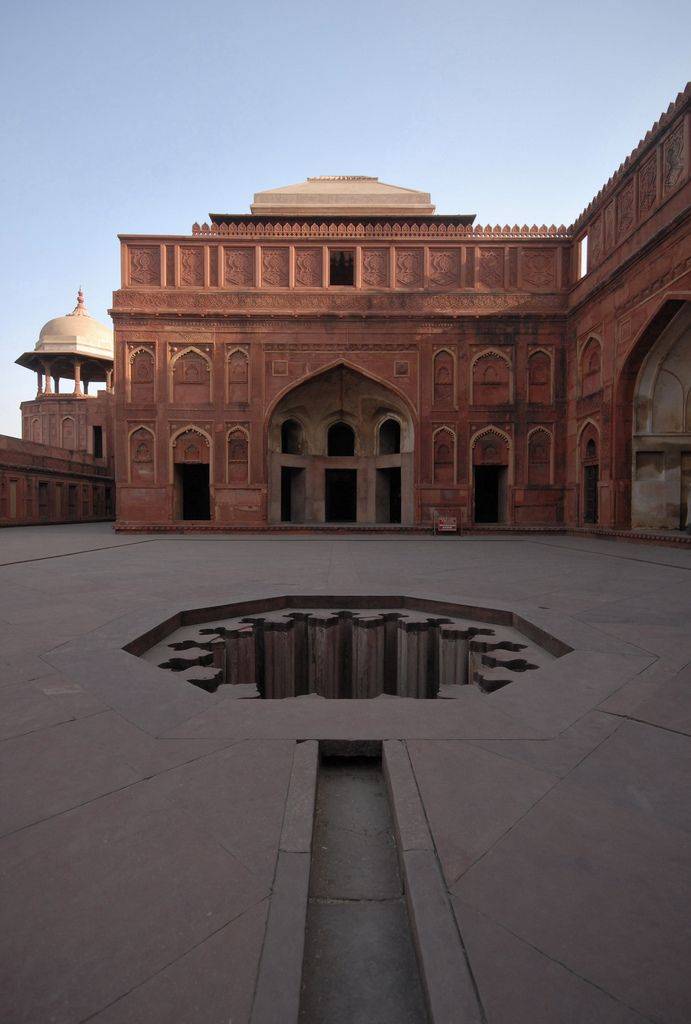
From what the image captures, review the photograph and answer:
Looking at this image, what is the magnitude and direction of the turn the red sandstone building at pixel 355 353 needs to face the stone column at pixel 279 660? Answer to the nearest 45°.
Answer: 0° — it already faces it

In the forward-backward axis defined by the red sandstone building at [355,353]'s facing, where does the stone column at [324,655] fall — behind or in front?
in front

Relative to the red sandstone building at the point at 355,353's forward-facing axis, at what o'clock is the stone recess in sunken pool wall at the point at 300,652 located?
The stone recess in sunken pool wall is roughly at 12 o'clock from the red sandstone building.

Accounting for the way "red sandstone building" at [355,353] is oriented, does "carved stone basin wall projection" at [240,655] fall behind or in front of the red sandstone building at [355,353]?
in front

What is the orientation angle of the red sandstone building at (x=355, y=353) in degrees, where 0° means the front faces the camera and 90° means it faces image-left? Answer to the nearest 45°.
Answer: approximately 0°

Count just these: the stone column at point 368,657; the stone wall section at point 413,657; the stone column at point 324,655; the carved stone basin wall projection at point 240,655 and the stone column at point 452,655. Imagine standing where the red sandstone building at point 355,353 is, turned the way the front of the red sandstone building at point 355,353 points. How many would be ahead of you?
5

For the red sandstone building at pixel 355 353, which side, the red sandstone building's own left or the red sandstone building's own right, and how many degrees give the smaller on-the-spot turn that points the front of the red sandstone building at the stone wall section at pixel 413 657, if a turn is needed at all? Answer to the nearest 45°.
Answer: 0° — it already faces it

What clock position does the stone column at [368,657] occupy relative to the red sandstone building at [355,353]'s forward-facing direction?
The stone column is roughly at 12 o'clock from the red sandstone building.

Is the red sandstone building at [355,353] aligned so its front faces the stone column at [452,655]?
yes
